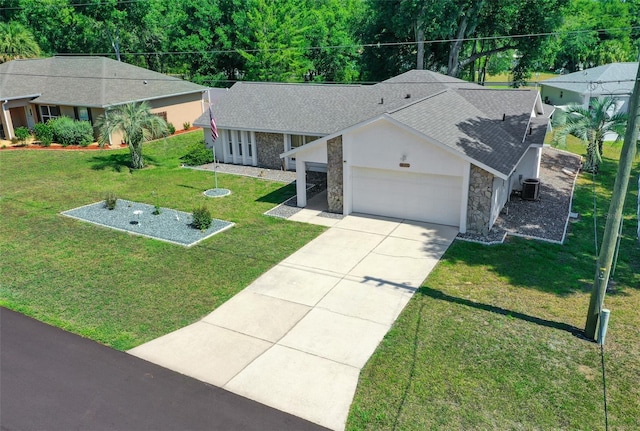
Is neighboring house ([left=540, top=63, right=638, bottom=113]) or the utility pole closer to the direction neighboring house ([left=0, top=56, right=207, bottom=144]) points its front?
the utility pole

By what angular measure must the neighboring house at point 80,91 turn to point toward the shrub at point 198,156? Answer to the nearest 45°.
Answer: approximately 90° to its left

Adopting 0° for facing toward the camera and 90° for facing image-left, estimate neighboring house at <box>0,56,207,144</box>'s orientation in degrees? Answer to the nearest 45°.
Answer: approximately 45°

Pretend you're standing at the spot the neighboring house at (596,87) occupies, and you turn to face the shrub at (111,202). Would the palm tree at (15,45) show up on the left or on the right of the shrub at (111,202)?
right

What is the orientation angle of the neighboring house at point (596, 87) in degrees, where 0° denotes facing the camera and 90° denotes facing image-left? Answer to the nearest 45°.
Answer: approximately 0°

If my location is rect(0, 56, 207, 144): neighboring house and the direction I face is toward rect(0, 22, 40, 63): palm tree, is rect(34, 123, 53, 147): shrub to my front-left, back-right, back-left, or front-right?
back-left

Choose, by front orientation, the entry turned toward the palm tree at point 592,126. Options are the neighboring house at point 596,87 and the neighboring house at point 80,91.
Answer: the neighboring house at point 596,87

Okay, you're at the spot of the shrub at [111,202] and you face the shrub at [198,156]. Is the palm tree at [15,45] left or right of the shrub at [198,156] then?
left

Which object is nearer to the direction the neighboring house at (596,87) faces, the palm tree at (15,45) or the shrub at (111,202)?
the shrub
